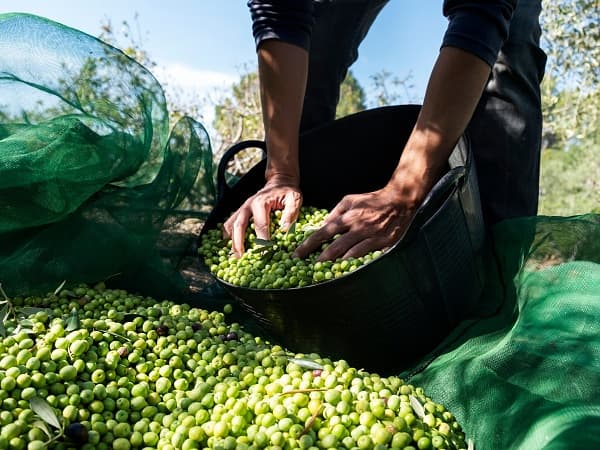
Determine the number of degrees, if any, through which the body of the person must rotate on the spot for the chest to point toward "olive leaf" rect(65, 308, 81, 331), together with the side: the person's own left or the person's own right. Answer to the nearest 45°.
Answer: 0° — they already face it

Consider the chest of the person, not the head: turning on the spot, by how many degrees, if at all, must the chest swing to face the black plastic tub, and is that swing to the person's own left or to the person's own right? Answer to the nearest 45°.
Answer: approximately 45° to the person's own left

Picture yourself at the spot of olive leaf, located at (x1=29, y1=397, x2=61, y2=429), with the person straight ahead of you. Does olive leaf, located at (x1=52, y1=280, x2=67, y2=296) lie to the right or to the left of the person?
left

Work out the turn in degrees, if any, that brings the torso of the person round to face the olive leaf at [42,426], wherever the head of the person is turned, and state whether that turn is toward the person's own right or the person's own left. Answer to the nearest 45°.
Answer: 0° — they already face it

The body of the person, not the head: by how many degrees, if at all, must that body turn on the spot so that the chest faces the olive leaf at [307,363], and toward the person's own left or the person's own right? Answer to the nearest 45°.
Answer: approximately 45° to the person's own left

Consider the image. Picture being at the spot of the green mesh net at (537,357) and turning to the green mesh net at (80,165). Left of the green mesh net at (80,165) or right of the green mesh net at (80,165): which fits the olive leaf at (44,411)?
left

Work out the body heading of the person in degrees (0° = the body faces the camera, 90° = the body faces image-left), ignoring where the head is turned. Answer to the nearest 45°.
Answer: approximately 45°
